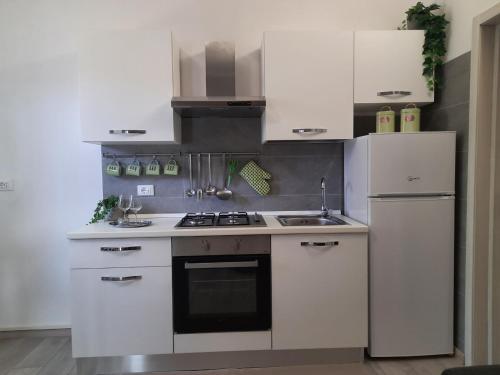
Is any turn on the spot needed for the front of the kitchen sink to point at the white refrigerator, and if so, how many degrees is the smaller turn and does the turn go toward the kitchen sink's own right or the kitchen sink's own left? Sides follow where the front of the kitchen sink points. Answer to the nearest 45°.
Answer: approximately 45° to the kitchen sink's own left

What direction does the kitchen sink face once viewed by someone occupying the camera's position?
facing the viewer

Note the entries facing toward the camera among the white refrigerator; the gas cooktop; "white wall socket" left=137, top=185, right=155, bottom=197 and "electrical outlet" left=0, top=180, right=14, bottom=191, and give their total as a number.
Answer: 4

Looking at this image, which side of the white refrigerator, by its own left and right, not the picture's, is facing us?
front

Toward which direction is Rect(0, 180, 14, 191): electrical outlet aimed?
toward the camera

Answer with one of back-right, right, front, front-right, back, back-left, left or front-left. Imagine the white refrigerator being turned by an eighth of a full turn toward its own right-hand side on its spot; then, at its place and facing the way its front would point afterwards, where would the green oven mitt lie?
front-right

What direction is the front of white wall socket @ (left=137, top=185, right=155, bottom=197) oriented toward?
toward the camera

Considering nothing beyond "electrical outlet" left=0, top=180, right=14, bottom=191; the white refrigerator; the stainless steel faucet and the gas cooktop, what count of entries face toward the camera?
4

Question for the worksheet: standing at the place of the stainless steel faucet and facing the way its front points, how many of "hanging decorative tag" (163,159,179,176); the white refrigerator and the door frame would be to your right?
1
